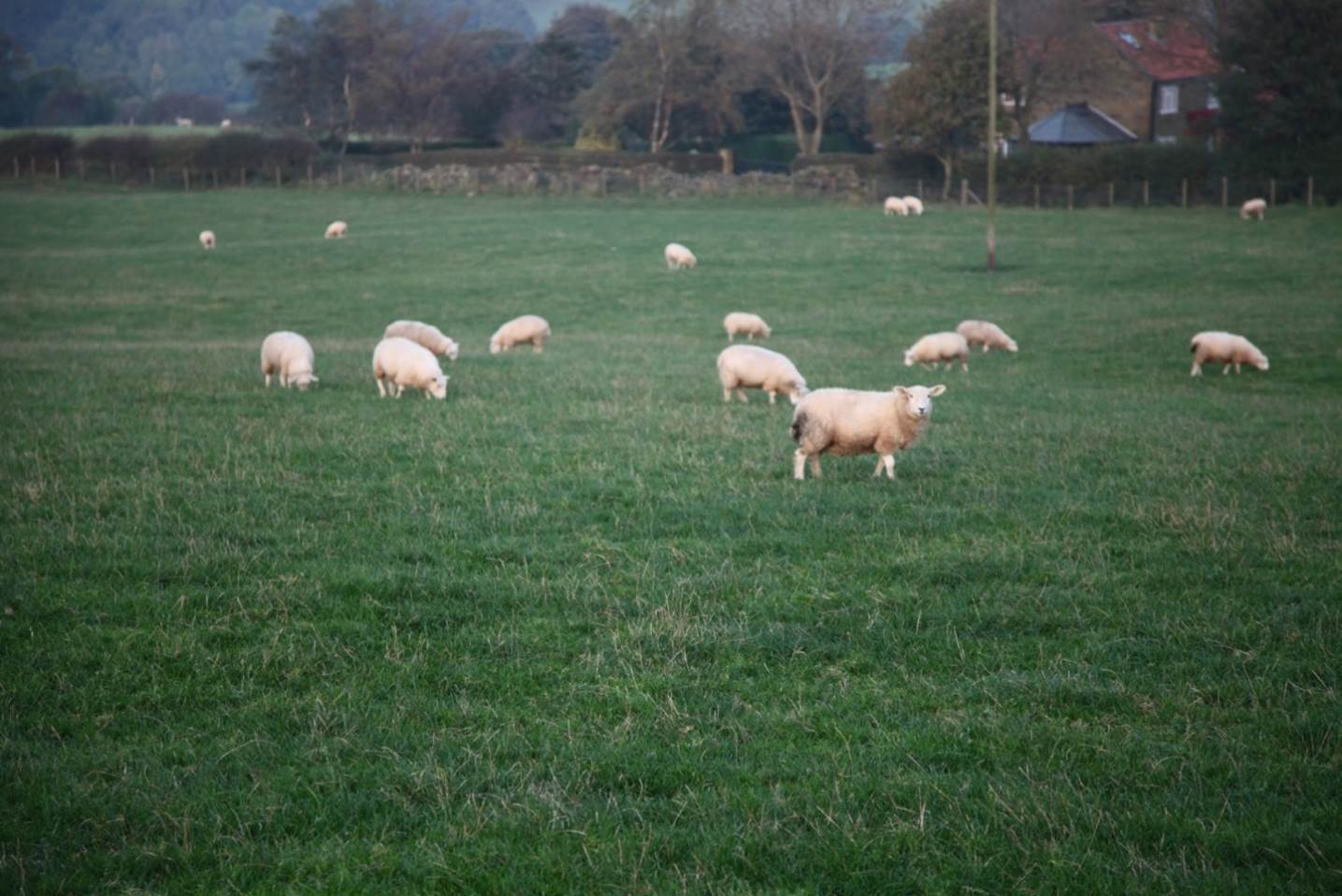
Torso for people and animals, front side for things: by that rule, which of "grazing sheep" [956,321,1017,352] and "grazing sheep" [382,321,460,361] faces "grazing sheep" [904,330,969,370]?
"grazing sheep" [382,321,460,361]

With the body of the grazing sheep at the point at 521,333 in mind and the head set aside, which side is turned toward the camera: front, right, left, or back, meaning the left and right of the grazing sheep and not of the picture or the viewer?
left

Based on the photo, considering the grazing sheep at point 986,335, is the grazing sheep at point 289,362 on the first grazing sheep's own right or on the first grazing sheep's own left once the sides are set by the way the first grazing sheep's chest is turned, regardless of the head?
on the first grazing sheep's own right

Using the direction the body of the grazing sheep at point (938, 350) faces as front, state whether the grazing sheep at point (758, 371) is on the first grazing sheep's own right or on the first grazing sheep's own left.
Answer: on the first grazing sheep's own left

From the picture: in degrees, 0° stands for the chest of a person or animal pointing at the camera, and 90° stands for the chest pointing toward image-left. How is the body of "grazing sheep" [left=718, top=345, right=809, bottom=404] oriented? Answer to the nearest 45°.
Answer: approximately 270°

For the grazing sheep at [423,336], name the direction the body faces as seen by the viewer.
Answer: to the viewer's right

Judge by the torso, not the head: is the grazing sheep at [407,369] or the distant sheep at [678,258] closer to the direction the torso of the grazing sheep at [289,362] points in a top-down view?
the grazing sheep

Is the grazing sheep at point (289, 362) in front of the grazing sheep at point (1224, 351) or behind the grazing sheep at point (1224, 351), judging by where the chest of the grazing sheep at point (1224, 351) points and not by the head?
behind

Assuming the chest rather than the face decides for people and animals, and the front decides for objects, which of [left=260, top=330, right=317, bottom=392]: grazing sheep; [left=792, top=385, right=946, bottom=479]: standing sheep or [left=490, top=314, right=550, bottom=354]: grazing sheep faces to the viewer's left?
[left=490, top=314, right=550, bottom=354]: grazing sheep

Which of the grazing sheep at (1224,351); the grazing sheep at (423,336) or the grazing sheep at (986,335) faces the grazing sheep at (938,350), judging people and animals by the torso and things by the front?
the grazing sheep at (423,336)

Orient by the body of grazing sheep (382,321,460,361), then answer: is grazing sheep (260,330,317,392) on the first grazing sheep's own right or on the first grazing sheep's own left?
on the first grazing sheep's own right

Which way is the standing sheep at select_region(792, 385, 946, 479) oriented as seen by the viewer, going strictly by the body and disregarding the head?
to the viewer's right

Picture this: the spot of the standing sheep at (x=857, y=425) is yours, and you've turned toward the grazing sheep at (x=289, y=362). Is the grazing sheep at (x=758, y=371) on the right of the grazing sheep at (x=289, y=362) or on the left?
right

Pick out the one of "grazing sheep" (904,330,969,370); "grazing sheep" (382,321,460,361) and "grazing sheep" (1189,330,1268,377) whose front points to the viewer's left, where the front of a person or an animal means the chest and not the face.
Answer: "grazing sheep" (904,330,969,370)
